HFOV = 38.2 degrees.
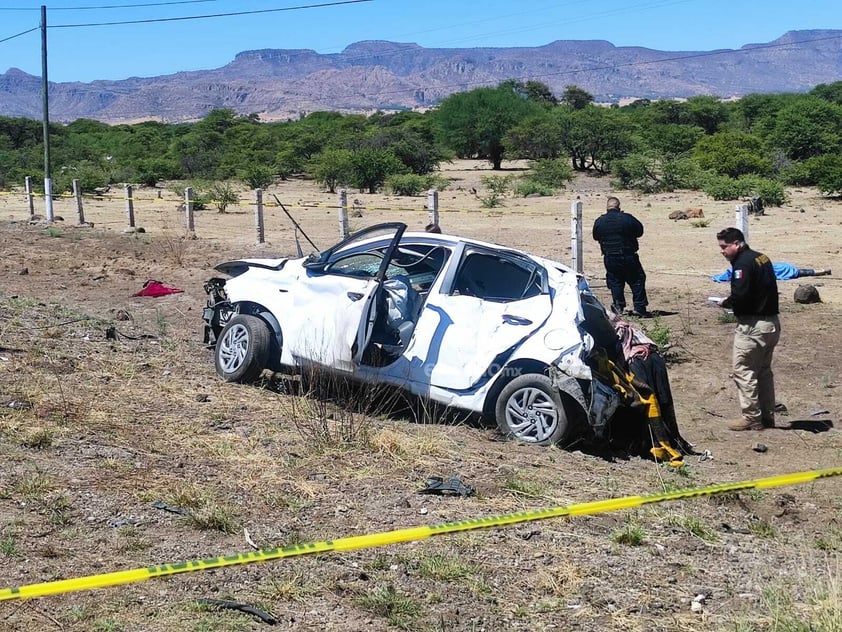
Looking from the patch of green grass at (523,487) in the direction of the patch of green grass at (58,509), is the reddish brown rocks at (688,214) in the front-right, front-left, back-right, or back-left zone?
back-right

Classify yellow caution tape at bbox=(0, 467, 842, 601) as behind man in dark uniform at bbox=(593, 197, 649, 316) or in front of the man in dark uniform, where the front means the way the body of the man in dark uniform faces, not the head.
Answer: behind

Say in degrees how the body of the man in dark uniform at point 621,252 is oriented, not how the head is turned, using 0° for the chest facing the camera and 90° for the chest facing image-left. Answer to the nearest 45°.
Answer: approximately 180°

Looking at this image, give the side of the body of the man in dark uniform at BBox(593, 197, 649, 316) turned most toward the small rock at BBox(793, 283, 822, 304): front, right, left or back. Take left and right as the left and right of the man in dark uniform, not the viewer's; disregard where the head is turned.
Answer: right

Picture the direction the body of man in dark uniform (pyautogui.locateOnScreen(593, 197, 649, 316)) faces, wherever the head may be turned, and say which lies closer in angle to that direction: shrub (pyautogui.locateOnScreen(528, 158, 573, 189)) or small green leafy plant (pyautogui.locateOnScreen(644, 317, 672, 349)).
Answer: the shrub

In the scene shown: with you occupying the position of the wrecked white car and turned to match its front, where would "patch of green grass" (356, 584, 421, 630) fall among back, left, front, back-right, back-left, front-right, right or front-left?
left

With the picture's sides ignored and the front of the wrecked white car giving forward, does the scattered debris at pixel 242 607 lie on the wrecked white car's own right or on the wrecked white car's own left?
on the wrecked white car's own left

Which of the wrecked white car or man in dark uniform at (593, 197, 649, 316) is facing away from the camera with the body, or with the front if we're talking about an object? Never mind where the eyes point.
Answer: the man in dark uniform

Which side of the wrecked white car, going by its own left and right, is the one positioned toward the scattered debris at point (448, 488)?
left

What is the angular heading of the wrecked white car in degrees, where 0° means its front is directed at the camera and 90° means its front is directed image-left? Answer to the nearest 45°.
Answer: approximately 90°

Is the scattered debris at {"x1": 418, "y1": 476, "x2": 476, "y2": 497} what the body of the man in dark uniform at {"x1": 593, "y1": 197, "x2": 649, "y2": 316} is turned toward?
no

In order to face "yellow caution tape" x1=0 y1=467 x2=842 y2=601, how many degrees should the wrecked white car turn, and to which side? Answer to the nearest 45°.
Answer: approximately 90° to its left

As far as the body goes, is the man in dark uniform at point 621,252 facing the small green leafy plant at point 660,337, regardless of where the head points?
no

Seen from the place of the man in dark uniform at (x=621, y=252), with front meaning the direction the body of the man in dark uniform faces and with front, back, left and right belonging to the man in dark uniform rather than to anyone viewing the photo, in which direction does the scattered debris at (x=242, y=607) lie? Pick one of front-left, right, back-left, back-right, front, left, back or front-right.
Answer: back

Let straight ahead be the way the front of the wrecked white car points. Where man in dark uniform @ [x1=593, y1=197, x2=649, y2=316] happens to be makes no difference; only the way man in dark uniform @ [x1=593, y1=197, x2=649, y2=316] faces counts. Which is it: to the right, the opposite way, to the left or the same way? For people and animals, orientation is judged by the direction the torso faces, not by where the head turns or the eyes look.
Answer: to the right

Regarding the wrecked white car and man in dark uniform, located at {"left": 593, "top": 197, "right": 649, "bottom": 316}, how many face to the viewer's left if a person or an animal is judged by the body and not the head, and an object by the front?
1

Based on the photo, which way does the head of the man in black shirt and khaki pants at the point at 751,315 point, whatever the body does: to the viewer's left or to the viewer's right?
to the viewer's left
